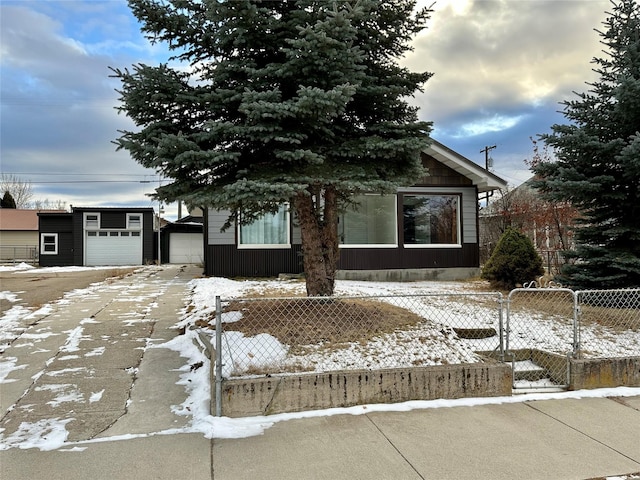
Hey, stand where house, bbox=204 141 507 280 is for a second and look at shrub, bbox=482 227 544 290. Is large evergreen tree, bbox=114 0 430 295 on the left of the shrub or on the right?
right

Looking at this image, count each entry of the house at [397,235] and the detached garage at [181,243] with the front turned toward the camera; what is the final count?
2

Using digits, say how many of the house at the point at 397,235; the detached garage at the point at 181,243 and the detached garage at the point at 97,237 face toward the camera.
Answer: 3

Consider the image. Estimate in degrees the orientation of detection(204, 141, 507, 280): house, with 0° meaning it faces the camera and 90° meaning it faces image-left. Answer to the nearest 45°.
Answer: approximately 0°

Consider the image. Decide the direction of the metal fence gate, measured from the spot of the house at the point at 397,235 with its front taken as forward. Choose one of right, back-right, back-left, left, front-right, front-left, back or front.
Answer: front

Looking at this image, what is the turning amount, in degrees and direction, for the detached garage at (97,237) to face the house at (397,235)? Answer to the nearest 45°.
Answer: approximately 45° to its left

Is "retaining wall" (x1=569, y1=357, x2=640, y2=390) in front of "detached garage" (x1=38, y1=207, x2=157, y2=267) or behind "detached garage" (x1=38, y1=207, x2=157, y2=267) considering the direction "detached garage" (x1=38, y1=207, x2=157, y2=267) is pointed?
in front

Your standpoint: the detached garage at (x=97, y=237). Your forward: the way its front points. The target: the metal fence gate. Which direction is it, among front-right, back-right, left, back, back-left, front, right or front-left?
front

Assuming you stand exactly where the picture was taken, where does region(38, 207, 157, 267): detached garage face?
facing the viewer

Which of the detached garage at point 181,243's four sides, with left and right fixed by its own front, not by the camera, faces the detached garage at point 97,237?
right

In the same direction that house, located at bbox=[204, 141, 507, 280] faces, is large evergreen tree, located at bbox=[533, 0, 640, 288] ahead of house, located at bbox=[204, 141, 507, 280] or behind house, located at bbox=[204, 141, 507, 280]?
ahead
